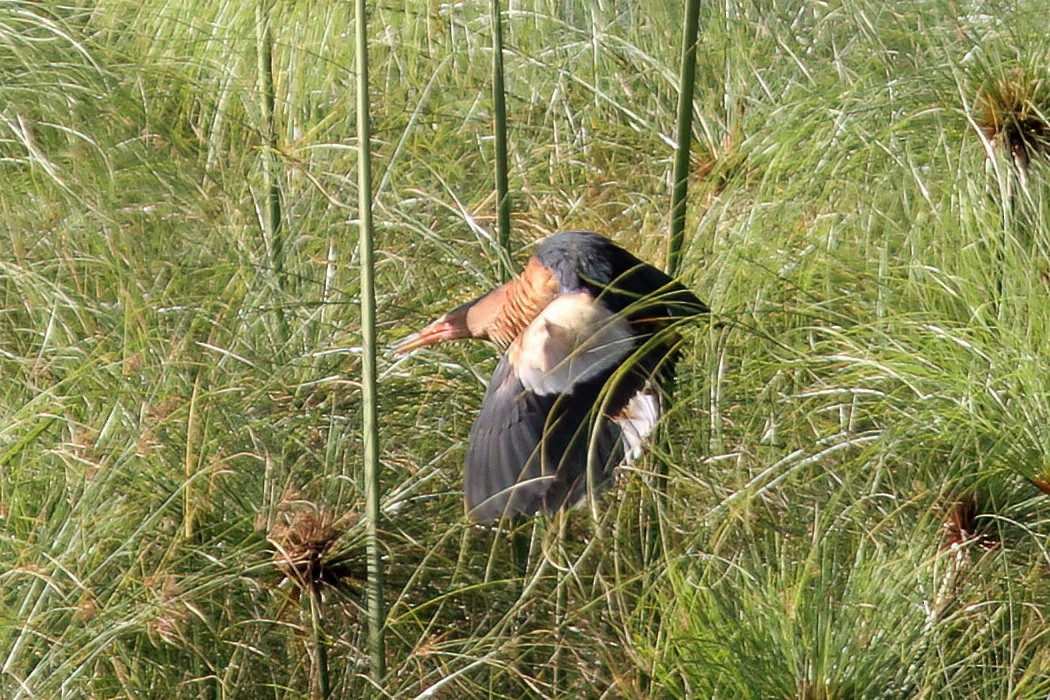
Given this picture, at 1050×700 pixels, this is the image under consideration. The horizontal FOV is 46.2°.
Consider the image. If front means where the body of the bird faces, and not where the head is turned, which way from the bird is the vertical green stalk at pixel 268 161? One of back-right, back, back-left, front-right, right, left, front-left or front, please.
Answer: front-right

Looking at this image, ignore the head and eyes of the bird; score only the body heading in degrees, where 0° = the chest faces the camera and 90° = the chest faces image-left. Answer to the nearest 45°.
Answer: approximately 90°

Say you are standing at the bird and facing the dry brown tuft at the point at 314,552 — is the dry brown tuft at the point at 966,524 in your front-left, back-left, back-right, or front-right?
back-left

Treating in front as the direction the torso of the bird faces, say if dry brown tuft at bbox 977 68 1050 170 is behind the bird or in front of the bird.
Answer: behind
